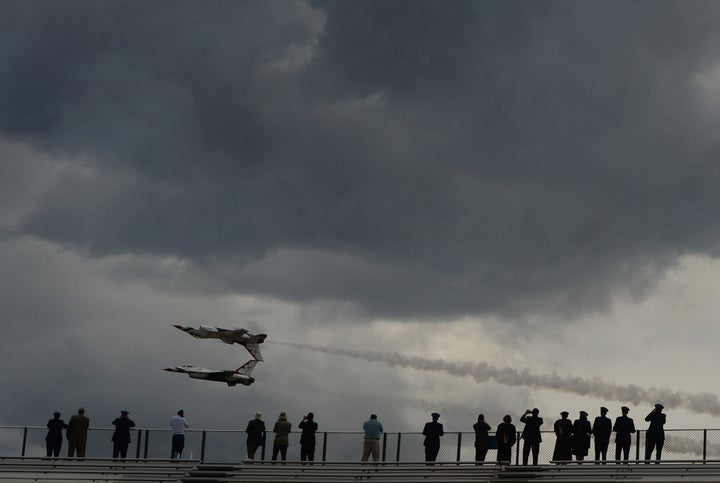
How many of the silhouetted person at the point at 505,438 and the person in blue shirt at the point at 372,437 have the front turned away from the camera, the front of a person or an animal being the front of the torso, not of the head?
2

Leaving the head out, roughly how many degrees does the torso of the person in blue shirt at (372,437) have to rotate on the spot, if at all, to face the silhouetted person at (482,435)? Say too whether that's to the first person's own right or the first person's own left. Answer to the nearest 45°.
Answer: approximately 90° to the first person's own right

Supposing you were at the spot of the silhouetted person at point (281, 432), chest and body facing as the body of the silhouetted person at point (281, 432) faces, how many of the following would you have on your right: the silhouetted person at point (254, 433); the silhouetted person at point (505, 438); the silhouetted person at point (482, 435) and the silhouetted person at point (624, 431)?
3

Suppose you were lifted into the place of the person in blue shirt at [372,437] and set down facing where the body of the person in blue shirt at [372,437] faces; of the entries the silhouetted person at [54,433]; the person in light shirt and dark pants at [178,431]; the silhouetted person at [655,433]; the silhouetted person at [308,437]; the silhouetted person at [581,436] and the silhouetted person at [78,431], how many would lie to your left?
4

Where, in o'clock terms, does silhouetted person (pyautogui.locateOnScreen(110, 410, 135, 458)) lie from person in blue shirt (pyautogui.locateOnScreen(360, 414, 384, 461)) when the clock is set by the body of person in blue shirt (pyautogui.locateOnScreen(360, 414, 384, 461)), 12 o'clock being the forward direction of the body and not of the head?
silhouetted person (pyautogui.locateOnScreen(110, 410, 135, 458)) is roughly at 9 o'clock from person in blue shirt (pyautogui.locateOnScreen(360, 414, 384, 461)).

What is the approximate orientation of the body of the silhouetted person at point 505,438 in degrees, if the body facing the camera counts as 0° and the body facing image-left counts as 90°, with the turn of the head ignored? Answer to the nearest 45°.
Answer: approximately 180°

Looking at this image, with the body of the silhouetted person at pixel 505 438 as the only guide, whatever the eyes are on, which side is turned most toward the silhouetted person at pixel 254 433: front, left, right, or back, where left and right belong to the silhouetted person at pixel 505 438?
left

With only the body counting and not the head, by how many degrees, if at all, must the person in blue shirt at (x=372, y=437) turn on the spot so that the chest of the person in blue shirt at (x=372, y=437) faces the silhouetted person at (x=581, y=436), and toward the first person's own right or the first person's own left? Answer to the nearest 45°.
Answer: approximately 90° to the first person's own right

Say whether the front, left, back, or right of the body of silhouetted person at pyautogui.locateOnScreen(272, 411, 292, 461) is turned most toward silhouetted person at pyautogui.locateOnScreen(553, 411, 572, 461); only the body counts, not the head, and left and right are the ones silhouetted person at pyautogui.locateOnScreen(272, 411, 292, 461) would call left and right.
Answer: right

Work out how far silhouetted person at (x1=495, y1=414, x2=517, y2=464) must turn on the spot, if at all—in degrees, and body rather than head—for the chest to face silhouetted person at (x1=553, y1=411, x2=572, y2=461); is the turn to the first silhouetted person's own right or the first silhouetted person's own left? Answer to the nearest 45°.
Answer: approximately 90° to the first silhouetted person's own right

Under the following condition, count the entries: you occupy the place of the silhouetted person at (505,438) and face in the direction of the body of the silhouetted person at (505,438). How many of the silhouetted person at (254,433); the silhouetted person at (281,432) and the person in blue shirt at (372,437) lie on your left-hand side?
3

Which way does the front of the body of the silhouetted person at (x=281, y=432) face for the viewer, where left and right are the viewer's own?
facing away from the viewer

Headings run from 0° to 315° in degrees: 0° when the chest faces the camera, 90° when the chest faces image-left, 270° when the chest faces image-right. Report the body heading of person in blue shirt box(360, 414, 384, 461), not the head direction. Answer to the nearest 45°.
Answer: approximately 180°
